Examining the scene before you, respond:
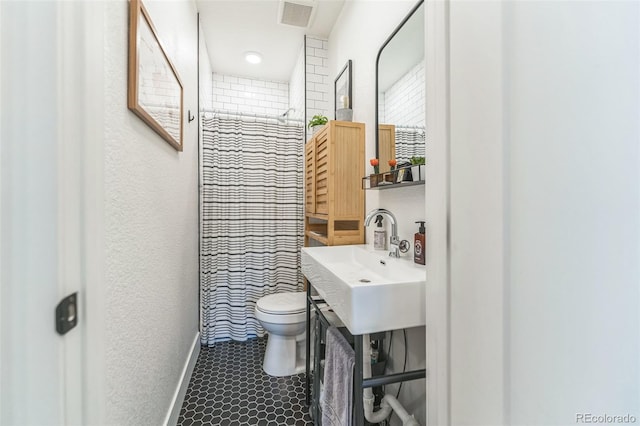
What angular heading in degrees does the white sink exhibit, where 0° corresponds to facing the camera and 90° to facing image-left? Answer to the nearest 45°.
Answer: approximately 90°

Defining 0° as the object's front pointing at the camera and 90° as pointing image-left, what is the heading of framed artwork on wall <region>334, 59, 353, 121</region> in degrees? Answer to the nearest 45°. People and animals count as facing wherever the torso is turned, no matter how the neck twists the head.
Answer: approximately 90°

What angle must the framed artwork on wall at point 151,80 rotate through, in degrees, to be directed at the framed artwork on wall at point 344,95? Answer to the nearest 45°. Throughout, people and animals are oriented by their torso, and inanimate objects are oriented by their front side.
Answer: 0° — it already faces it

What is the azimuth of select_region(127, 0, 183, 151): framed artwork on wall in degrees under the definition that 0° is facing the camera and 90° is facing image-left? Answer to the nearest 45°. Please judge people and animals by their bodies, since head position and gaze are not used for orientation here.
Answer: approximately 270°

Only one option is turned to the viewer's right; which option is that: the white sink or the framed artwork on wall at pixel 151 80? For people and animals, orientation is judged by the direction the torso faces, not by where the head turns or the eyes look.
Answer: the framed artwork on wall

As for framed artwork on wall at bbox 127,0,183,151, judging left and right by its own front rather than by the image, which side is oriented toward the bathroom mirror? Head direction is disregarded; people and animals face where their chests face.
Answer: front

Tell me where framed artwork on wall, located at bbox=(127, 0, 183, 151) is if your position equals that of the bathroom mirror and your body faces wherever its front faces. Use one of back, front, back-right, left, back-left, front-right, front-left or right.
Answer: front-left

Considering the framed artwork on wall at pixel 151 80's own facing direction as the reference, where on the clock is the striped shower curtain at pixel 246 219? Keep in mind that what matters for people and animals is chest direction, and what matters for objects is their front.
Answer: The striped shower curtain is roughly at 10 o'clock from the framed artwork on wall.

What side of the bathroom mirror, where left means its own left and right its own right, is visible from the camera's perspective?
left

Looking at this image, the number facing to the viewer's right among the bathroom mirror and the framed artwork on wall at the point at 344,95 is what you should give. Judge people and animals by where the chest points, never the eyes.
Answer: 0
